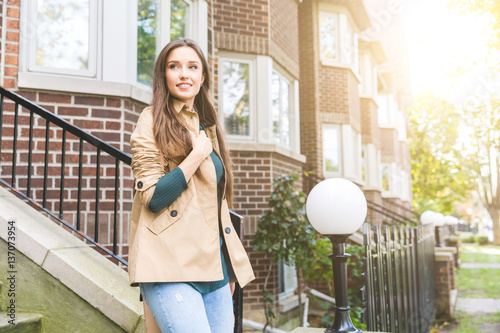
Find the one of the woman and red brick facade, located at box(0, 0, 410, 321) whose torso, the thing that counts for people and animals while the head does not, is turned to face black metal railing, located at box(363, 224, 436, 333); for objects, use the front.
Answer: the red brick facade

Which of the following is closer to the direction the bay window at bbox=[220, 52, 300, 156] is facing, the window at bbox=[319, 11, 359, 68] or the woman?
the woman

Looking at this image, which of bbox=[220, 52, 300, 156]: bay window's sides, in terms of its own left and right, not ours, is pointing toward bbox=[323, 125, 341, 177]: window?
left

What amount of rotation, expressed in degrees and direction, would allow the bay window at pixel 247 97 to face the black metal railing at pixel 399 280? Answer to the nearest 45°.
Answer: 0° — it already faces it

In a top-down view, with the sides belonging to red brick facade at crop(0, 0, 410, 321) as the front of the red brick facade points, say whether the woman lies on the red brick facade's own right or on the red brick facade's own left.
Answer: on the red brick facade's own right

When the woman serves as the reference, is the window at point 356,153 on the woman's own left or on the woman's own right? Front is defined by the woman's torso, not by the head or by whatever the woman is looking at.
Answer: on the woman's own left

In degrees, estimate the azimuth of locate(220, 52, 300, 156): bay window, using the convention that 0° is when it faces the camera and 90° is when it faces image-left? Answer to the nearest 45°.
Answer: approximately 315°

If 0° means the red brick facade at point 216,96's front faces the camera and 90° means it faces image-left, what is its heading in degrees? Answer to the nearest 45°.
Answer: approximately 315°

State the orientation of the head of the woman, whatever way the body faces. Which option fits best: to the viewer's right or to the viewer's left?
to the viewer's right

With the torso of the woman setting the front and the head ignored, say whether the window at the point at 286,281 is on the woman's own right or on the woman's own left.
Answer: on the woman's own left
